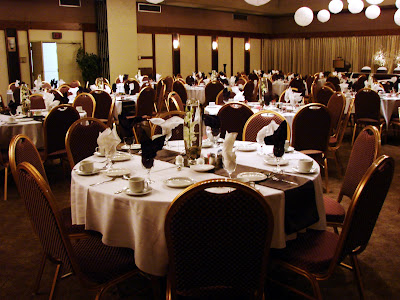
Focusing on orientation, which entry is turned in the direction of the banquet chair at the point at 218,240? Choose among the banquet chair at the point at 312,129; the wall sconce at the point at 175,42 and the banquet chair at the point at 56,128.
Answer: the wall sconce

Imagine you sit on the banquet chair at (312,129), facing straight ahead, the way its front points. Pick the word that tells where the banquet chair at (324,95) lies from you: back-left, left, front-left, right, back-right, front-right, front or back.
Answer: front-right

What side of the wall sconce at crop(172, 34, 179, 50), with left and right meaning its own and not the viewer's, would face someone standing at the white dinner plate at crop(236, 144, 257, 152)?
front

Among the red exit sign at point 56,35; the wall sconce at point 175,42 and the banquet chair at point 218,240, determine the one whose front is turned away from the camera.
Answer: the banquet chair

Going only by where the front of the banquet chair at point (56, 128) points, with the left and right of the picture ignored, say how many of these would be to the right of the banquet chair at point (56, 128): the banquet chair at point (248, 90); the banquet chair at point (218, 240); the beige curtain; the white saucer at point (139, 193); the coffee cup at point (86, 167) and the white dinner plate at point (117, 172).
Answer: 2

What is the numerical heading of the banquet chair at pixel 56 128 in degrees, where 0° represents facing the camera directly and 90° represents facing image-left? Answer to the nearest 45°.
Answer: approximately 135°

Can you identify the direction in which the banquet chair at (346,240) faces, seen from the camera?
facing away from the viewer and to the left of the viewer

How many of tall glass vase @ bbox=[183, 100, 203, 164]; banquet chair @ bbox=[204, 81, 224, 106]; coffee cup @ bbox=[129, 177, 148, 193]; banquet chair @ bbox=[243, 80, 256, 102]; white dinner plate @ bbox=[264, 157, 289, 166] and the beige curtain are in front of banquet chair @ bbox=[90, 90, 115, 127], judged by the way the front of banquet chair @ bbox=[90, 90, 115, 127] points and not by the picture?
3

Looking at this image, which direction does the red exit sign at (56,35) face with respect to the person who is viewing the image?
facing the viewer

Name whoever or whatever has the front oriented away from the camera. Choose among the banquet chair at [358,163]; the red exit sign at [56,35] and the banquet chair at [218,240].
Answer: the banquet chair at [218,240]

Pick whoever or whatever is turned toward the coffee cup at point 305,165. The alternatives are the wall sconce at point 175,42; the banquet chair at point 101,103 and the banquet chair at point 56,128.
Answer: the wall sconce

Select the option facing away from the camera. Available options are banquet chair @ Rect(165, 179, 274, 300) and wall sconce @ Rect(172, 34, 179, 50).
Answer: the banquet chair

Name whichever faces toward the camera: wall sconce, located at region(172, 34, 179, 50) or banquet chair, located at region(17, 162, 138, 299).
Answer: the wall sconce

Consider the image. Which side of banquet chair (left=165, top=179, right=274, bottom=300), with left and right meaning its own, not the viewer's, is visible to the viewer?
back

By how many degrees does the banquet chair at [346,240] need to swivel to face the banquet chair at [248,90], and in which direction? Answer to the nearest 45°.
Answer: approximately 45° to its right

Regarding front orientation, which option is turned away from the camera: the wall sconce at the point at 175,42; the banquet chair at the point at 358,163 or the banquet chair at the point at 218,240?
the banquet chair at the point at 218,240

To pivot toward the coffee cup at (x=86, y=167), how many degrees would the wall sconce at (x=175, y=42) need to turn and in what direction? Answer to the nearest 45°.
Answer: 0° — it already faces it
